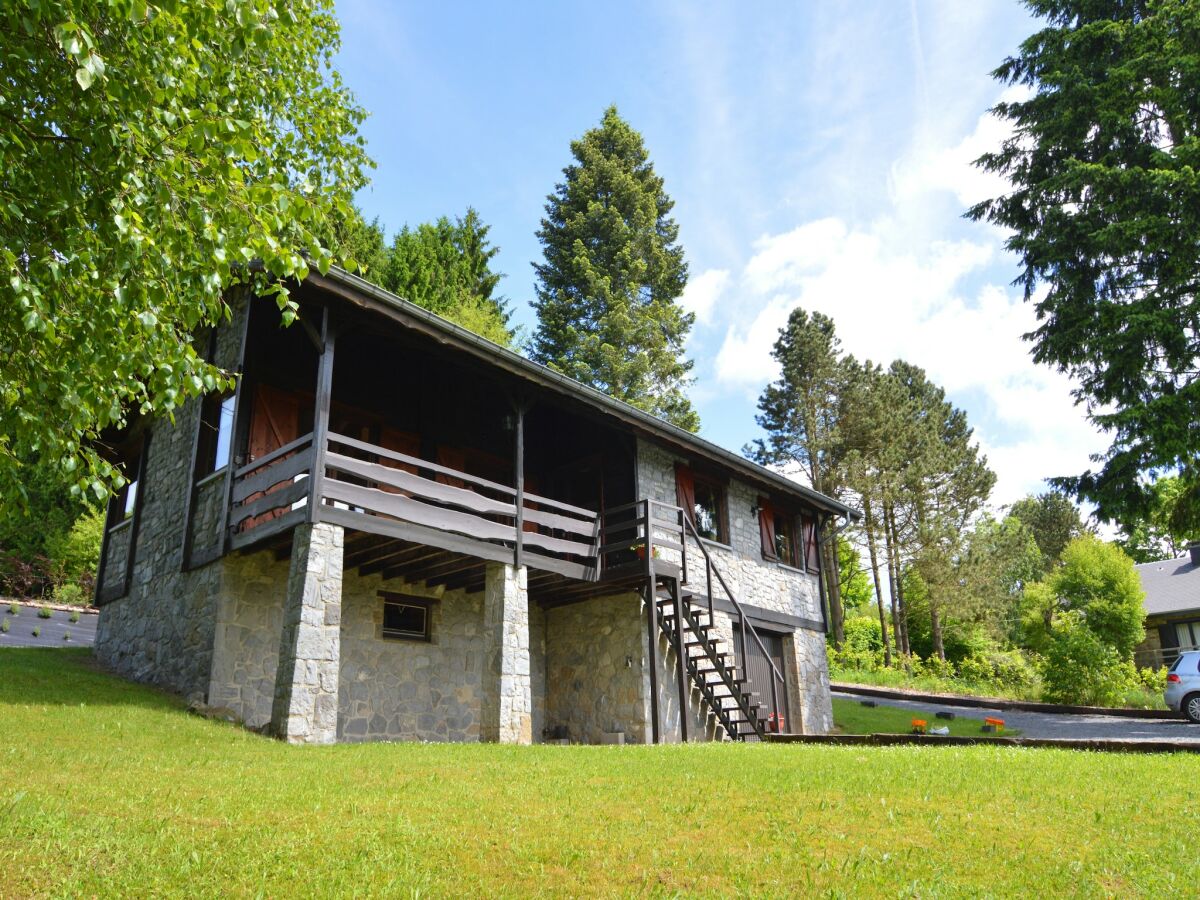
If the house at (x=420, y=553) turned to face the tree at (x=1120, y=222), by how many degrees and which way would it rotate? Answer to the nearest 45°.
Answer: approximately 45° to its left

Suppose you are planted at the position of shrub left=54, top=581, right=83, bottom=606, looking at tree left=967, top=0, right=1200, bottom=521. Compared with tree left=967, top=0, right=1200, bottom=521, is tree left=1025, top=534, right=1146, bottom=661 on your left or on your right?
left

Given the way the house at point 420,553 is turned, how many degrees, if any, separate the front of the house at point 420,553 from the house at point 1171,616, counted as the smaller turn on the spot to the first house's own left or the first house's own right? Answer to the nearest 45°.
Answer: approximately 90° to the first house's own left

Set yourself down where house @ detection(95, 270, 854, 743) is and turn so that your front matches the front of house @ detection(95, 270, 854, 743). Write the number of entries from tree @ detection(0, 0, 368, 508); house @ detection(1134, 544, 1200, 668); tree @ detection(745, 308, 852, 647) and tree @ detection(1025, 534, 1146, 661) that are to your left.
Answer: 3

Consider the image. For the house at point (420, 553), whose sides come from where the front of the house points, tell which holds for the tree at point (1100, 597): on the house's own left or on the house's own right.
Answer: on the house's own left

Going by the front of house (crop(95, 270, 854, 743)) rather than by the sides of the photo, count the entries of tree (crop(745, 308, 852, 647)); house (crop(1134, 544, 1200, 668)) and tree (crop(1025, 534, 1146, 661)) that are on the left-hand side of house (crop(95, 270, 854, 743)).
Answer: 3
